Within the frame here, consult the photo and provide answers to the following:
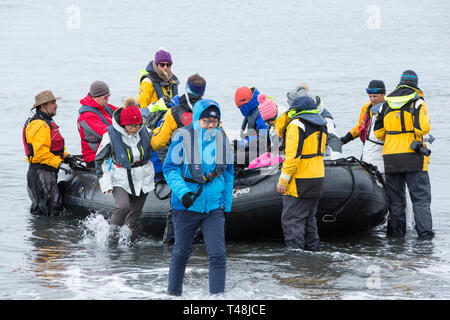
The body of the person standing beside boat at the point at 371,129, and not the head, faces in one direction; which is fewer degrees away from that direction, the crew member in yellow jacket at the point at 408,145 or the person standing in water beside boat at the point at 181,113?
the person standing in water beside boat

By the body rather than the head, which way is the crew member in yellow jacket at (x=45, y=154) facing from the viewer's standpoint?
to the viewer's right

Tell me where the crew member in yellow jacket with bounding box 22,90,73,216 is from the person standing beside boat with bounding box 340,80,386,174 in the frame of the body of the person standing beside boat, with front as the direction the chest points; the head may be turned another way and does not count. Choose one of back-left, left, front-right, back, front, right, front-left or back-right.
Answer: front-right

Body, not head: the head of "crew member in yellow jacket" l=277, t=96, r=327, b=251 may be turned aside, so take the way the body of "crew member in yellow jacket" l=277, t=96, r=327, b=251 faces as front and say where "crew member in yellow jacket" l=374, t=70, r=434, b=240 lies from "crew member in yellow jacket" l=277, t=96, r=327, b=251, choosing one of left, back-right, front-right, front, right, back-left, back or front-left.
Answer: right

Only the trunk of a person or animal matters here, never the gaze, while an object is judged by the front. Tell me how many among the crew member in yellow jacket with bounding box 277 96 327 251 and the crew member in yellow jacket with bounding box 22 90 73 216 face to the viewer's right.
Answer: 1

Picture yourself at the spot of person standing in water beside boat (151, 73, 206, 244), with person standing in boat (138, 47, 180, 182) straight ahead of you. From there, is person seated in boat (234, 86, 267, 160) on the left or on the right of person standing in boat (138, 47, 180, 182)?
right

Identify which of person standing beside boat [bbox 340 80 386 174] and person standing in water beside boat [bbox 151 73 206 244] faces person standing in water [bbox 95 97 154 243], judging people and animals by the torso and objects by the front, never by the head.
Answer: person standing beside boat [bbox 340 80 386 174]

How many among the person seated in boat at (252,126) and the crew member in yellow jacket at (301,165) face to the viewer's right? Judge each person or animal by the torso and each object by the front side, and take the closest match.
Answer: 0

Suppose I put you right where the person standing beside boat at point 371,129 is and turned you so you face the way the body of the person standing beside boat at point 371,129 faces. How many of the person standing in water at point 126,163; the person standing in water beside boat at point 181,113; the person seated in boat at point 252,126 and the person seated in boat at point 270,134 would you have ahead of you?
4

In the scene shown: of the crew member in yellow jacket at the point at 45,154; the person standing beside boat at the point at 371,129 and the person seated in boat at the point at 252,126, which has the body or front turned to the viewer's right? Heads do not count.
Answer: the crew member in yellow jacket

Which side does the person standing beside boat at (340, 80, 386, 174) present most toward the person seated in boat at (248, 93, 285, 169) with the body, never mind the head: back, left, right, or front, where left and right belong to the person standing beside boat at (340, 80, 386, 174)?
front

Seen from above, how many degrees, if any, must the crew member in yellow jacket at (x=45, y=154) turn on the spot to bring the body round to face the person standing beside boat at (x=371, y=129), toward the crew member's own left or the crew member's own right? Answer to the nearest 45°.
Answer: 0° — they already face them

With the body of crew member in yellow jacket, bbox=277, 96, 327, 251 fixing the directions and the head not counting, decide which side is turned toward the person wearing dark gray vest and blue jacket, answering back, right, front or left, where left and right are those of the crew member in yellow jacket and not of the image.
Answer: left

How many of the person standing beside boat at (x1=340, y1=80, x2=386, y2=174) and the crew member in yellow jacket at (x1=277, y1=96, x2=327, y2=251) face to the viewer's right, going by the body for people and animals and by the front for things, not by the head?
0
